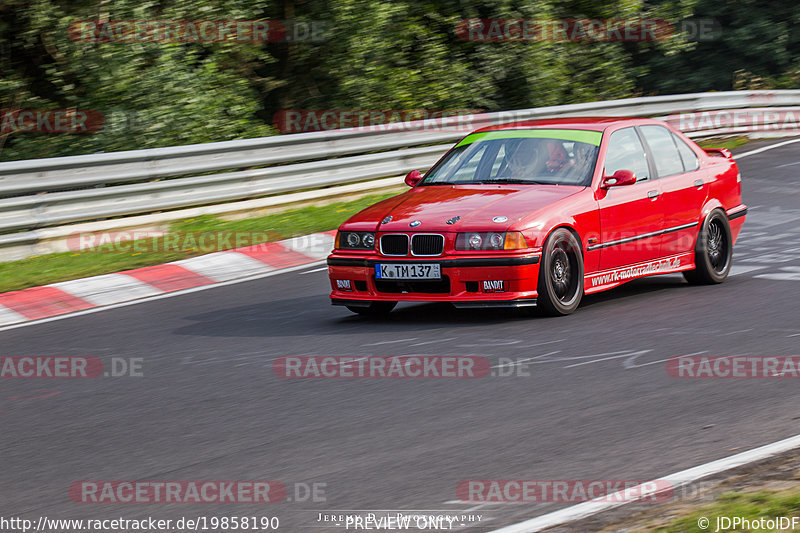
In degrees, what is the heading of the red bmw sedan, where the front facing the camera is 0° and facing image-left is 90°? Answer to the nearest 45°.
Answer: approximately 45°

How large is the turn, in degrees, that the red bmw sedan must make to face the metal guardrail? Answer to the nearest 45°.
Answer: approximately 90° to its right
